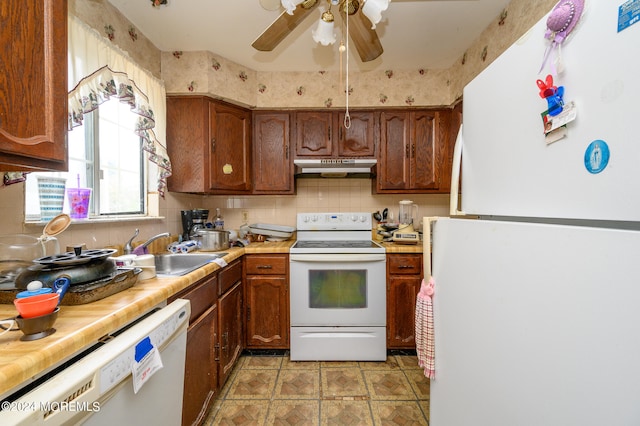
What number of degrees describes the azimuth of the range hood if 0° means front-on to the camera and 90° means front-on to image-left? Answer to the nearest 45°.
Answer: approximately 0°

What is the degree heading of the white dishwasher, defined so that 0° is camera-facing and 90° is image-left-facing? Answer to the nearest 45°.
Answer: approximately 315°

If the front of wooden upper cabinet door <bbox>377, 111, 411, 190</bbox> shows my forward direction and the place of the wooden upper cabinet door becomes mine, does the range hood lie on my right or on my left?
on my right

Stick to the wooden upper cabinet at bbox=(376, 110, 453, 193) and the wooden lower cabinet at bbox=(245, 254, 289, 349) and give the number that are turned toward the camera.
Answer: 2

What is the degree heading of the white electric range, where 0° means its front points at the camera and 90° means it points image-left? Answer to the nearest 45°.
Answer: approximately 0°

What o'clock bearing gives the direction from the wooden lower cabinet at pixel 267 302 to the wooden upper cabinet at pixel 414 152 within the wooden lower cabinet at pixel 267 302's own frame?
The wooden upper cabinet is roughly at 9 o'clock from the wooden lower cabinet.

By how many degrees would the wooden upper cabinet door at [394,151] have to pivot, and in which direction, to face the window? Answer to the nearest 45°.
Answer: approximately 45° to its right

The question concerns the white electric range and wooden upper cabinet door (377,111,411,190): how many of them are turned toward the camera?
2
